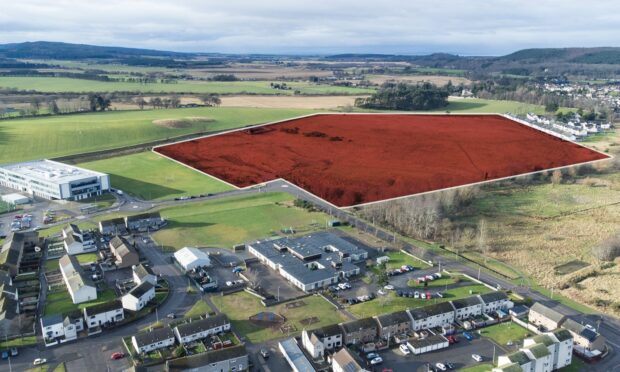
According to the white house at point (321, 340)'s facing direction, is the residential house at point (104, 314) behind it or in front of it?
behind

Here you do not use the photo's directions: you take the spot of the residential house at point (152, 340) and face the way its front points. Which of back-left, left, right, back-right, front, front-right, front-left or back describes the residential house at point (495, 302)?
front-left

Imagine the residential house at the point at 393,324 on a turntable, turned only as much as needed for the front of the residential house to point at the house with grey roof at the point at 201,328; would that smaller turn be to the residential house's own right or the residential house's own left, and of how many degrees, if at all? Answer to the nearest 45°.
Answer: approximately 135° to the residential house's own right

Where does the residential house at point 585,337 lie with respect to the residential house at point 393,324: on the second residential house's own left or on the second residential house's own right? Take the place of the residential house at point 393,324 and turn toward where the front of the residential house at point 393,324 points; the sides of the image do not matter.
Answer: on the second residential house's own left

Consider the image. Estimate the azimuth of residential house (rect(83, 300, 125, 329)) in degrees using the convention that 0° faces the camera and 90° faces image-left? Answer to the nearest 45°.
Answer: approximately 315°

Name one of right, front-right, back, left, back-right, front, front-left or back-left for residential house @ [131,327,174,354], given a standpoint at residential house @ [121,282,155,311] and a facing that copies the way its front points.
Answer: front-right
